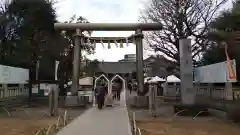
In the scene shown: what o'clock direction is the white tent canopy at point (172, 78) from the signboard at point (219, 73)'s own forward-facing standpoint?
The white tent canopy is roughly at 4 o'clock from the signboard.

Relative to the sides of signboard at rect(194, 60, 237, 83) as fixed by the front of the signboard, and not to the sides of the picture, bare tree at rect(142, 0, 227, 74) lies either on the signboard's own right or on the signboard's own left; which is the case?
on the signboard's own right

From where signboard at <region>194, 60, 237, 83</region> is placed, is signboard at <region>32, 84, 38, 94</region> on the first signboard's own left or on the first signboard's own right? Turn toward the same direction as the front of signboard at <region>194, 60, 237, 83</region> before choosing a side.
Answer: on the first signboard's own right

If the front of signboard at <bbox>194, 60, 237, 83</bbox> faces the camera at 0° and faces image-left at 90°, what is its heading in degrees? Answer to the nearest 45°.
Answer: approximately 45°

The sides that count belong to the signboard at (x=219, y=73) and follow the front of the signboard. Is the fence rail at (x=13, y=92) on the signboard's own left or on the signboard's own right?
on the signboard's own right

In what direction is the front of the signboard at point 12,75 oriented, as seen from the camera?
facing the viewer and to the right of the viewer

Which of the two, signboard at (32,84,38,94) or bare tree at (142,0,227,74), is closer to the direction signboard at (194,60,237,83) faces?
the signboard

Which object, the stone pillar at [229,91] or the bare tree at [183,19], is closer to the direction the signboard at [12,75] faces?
the stone pillar

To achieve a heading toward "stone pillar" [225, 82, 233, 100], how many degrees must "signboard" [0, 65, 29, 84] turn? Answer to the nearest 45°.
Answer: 0° — it already faces it

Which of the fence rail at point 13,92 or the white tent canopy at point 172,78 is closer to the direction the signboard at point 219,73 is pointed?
the fence rail

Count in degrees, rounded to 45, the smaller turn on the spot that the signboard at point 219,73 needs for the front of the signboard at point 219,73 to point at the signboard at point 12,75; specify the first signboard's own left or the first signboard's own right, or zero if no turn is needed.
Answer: approximately 45° to the first signboard's own right

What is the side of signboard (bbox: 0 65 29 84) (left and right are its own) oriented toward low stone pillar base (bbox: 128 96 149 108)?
front

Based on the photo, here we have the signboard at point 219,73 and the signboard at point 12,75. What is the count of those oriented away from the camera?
0
